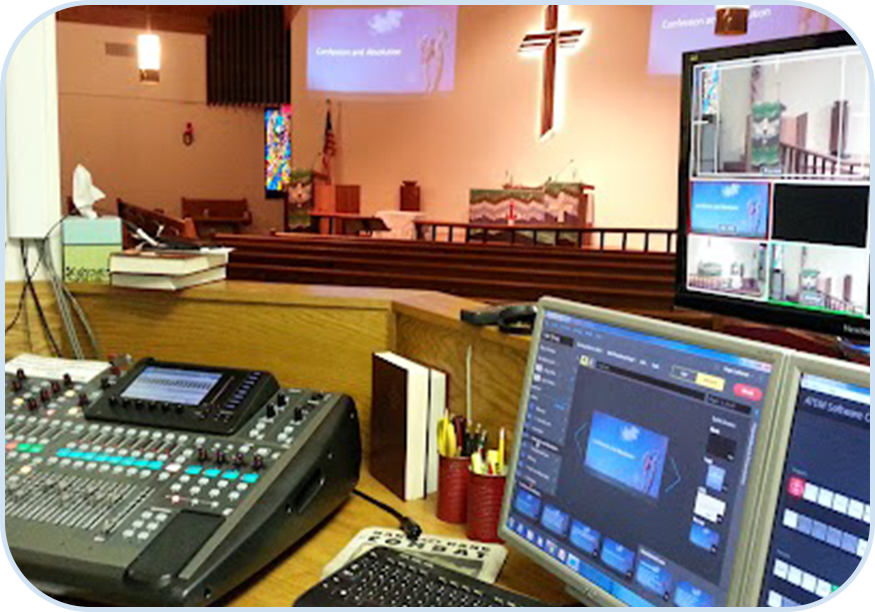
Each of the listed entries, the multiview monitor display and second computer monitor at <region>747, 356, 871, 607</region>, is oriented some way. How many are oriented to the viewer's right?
0

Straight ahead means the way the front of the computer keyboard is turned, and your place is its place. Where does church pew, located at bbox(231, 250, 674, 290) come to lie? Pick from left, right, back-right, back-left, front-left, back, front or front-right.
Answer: back-right

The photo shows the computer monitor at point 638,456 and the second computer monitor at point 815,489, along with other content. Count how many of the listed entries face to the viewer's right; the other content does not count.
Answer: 0

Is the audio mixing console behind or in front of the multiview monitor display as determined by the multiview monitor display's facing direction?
in front

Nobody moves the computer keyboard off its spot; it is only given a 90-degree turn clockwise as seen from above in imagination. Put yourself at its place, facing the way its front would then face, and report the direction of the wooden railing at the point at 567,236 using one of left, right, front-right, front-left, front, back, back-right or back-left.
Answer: front-right

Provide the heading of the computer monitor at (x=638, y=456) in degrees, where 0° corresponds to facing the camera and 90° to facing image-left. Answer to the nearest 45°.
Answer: approximately 45°

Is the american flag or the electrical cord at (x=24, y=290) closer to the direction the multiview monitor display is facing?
the electrical cord

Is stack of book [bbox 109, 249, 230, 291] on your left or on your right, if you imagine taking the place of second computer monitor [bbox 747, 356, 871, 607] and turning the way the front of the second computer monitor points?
on your right

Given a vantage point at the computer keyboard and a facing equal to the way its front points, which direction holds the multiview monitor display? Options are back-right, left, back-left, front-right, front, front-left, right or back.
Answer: back

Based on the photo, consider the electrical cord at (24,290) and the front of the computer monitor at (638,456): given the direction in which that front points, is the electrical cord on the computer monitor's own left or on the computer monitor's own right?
on the computer monitor's own right

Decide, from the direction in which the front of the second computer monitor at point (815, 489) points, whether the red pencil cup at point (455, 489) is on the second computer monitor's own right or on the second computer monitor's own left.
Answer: on the second computer monitor's own right
